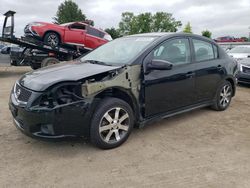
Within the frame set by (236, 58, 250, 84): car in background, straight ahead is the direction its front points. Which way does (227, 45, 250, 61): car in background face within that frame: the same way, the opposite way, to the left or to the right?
the same way

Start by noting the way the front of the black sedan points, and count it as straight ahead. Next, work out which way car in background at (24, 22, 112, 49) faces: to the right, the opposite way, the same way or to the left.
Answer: the same way

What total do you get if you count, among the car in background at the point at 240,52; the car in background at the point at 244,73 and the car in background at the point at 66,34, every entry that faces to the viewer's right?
0

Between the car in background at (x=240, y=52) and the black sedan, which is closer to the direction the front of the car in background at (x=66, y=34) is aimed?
the black sedan

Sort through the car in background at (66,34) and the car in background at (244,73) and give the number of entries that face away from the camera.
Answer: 0

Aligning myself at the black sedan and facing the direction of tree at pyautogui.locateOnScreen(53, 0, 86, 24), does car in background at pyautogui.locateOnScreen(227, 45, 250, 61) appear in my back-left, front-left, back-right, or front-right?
front-right

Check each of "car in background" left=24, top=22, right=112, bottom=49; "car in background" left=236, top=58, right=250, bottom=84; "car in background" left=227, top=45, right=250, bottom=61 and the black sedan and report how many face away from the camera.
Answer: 0

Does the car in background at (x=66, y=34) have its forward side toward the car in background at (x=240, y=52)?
no

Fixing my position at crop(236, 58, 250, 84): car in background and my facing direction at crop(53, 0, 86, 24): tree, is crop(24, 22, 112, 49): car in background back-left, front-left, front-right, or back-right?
front-left

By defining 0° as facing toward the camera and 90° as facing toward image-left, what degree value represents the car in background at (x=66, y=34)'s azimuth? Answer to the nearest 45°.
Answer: approximately 45°

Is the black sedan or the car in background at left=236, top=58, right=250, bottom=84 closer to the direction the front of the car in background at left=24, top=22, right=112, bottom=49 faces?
the black sedan

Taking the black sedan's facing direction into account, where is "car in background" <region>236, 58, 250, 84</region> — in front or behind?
behind

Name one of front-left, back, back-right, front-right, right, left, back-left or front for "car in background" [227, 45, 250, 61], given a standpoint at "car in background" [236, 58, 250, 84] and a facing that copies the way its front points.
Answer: back-right

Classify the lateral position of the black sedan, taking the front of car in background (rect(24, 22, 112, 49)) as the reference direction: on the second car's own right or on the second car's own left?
on the second car's own left

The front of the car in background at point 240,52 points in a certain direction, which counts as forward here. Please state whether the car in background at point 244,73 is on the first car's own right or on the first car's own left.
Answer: on the first car's own left

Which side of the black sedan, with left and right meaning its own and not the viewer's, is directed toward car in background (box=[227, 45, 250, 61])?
back

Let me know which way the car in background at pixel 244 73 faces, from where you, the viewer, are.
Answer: facing the viewer and to the left of the viewer

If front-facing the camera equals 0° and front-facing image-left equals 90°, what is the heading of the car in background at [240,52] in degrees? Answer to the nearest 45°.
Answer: approximately 45°
